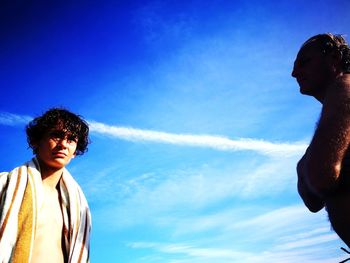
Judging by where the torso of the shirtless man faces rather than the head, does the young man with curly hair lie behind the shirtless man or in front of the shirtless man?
in front

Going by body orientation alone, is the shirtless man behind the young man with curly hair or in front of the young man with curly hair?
in front

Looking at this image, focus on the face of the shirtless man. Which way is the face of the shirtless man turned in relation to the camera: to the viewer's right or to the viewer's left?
to the viewer's left

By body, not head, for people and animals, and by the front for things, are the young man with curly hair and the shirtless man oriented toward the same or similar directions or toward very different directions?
very different directions

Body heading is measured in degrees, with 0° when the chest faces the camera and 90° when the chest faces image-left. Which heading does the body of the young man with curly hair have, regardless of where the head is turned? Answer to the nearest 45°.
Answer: approximately 315°

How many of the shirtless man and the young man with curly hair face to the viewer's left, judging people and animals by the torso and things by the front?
1

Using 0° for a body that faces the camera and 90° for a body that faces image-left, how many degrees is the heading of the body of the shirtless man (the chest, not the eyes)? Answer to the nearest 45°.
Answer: approximately 90°
